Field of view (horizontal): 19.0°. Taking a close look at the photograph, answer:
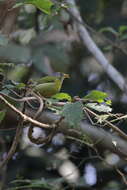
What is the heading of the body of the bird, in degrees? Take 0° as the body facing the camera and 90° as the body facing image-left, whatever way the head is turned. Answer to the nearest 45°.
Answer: approximately 270°
